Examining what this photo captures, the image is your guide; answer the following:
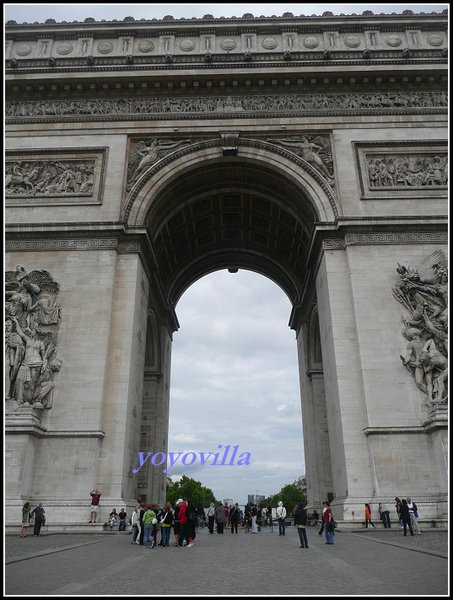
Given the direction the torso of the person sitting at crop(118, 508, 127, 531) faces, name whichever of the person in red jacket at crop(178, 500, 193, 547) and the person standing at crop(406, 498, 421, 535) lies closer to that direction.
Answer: the person in red jacket

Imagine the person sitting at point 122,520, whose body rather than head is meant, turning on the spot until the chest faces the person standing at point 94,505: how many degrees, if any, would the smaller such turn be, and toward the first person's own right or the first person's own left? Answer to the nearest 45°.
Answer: approximately 90° to the first person's own right

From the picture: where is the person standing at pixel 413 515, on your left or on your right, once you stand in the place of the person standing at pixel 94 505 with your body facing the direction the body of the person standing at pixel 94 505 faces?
on your left

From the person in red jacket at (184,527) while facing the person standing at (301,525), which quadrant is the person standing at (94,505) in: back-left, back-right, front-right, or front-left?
back-left

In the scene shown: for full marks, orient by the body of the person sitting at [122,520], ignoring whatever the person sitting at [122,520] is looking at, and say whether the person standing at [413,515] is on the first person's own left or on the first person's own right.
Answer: on the first person's own left
